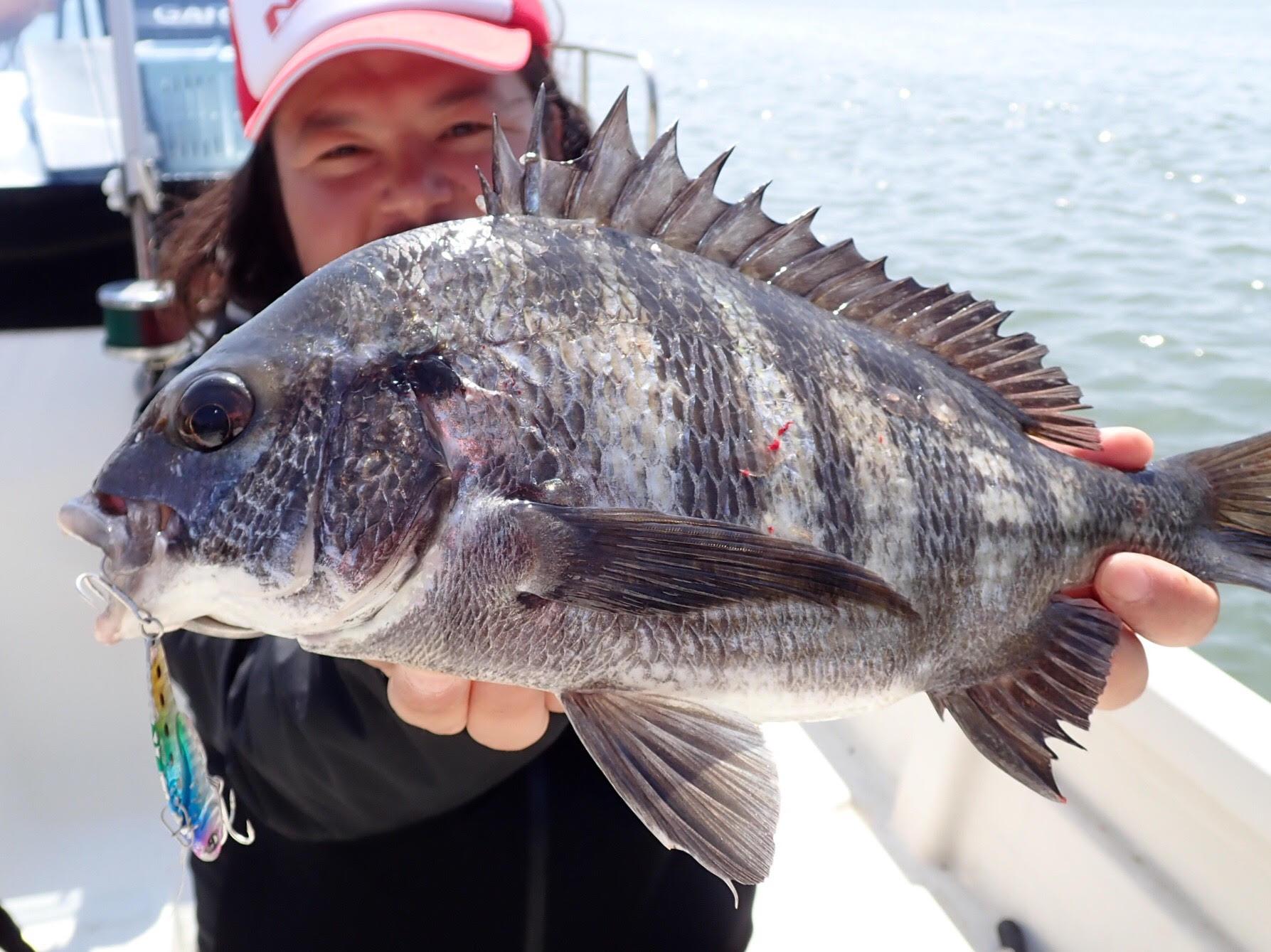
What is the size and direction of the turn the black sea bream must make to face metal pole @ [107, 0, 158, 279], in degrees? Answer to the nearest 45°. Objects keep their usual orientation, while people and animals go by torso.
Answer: approximately 45° to its right

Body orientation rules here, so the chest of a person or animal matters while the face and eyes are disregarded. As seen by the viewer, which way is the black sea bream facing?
to the viewer's left
